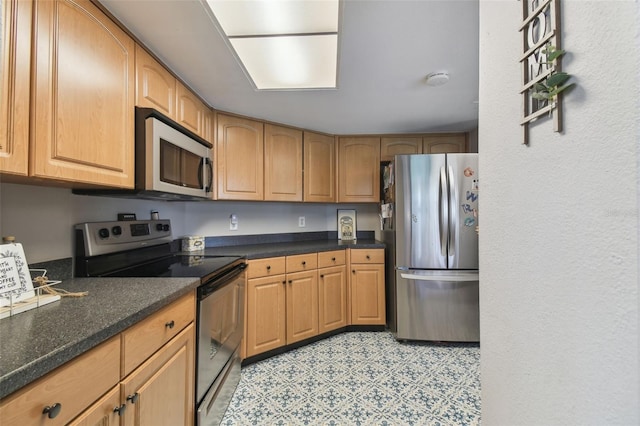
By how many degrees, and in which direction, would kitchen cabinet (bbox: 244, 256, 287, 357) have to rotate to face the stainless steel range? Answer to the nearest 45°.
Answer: approximately 90° to its right

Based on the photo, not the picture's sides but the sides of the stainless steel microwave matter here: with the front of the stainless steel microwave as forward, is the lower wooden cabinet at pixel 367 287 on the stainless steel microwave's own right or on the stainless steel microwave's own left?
on the stainless steel microwave's own left

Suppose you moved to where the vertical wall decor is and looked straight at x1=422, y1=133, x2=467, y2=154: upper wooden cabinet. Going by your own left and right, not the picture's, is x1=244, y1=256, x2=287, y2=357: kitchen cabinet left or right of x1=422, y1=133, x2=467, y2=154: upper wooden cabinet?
left

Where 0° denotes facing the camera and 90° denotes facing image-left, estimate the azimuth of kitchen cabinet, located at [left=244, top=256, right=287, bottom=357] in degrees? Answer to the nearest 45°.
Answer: approximately 315°

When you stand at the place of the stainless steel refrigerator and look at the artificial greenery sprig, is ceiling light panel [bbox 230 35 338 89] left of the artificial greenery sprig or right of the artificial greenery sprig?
right

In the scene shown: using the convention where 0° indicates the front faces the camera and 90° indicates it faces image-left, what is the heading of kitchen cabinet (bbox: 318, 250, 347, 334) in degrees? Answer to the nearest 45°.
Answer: approximately 315°

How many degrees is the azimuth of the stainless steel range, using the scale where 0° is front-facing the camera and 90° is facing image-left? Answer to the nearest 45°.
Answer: approximately 315°

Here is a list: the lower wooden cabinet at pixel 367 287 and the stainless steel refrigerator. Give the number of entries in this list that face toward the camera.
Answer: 2

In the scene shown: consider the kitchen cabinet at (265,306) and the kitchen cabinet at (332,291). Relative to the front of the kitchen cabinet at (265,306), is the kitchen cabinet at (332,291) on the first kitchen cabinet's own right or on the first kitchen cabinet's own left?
on the first kitchen cabinet's own left

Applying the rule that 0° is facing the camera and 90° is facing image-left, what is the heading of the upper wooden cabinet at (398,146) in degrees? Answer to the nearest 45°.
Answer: approximately 0°
